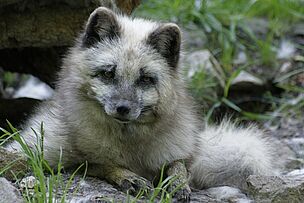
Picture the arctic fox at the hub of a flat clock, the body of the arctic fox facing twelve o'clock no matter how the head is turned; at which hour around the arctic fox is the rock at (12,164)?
The rock is roughly at 2 o'clock from the arctic fox.

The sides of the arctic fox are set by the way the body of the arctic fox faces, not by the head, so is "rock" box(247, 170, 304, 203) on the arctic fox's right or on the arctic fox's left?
on the arctic fox's left

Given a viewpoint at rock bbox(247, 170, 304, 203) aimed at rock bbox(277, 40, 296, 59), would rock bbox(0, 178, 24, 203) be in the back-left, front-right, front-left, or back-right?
back-left

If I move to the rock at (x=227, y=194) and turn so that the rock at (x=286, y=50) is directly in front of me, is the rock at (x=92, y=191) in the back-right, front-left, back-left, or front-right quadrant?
back-left

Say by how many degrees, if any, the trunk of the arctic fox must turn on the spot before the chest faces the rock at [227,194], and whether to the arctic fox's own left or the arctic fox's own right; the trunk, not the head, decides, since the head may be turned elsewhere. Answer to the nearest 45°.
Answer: approximately 90° to the arctic fox's own left

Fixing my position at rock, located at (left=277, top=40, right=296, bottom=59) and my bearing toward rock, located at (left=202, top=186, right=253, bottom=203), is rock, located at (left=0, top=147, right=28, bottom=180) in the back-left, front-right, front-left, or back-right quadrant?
front-right

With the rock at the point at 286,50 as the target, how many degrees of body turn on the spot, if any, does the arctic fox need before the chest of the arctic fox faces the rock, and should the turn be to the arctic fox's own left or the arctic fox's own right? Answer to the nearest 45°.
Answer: approximately 135° to the arctic fox's own left

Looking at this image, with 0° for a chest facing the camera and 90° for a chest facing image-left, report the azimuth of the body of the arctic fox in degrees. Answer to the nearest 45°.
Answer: approximately 0°
